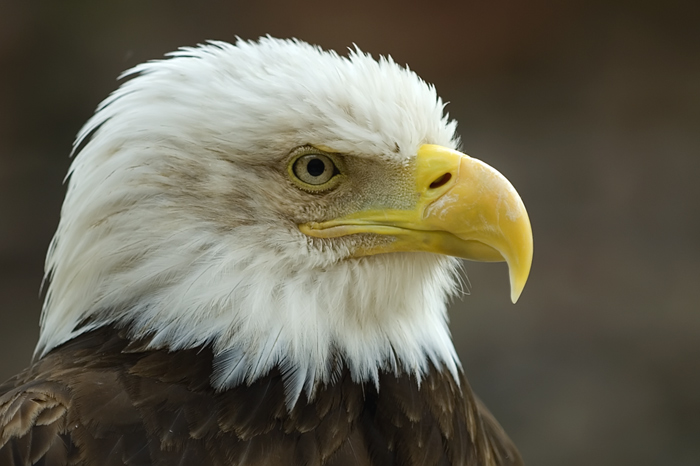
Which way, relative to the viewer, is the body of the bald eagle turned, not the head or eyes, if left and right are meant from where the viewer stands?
facing to the right of the viewer
